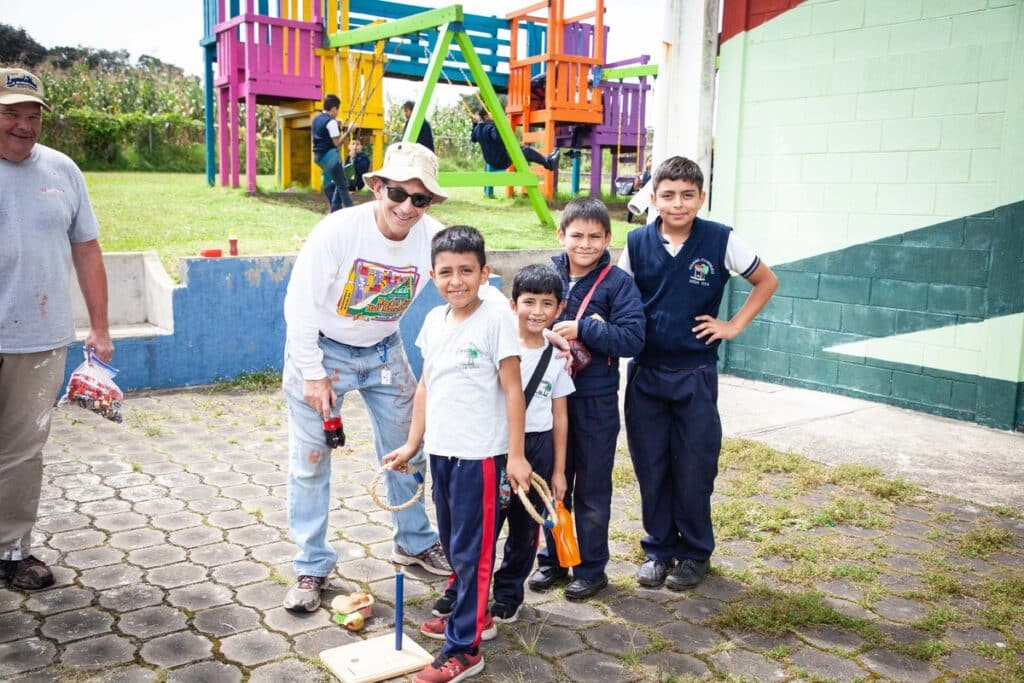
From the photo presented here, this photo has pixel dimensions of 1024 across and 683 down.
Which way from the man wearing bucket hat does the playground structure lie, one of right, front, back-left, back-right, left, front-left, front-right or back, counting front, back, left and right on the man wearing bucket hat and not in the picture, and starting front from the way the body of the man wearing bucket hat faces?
back-left

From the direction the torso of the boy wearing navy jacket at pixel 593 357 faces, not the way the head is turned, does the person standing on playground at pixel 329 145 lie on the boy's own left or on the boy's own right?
on the boy's own right

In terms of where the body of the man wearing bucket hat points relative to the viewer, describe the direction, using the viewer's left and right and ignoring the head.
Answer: facing the viewer and to the right of the viewer

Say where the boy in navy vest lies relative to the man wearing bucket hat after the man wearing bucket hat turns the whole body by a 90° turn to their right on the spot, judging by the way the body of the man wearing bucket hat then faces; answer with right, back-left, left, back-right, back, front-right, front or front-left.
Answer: back-left

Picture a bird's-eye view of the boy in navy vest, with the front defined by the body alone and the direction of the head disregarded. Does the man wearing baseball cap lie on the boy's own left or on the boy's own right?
on the boy's own right

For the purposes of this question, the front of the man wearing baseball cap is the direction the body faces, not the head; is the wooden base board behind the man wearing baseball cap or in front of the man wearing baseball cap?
in front

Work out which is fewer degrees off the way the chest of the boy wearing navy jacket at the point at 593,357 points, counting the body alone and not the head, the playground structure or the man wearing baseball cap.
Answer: the man wearing baseball cap

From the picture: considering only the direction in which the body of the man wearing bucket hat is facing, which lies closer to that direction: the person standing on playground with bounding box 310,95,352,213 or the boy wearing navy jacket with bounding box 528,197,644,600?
the boy wearing navy jacket

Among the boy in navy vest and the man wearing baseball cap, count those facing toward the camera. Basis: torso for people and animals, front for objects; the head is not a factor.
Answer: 2

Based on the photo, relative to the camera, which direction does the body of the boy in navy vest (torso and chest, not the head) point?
toward the camera

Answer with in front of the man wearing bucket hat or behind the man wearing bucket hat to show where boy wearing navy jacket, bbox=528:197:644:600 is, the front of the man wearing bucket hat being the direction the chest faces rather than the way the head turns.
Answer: in front

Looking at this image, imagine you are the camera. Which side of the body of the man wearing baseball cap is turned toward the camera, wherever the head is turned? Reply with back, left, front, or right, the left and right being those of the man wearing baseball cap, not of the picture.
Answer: front
